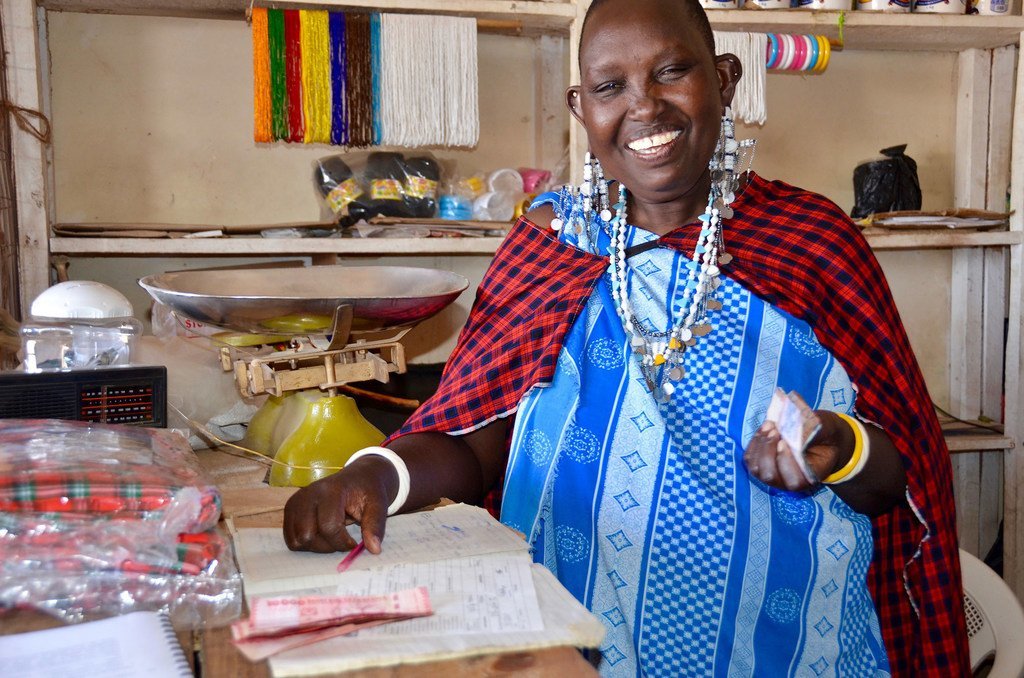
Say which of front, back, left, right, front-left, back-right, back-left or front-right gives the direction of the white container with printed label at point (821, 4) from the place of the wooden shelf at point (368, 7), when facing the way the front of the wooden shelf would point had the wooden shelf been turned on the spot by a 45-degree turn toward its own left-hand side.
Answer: front-left

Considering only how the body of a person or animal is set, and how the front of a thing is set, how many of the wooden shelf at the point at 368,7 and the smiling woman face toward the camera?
2

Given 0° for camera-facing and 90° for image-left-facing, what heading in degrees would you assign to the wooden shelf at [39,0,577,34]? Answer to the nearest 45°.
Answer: approximately 0°

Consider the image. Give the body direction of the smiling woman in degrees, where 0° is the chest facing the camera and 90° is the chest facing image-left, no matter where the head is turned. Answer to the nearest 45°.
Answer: approximately 0°

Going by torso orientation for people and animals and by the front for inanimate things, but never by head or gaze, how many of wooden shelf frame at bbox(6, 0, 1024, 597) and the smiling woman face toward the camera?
2

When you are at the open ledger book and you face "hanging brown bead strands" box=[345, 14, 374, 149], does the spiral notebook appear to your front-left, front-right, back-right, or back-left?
back-left

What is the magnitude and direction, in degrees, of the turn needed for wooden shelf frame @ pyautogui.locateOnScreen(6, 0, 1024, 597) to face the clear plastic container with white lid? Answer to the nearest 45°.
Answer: approximately 45° to its right

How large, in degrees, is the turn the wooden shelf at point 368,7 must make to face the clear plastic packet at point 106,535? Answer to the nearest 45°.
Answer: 0° — it already faces it
